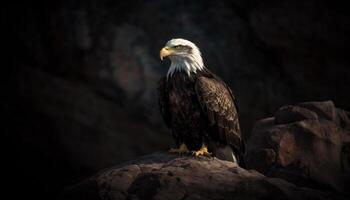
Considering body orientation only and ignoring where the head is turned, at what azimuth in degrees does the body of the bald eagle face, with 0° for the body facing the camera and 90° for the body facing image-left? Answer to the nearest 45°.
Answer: approximately 45°

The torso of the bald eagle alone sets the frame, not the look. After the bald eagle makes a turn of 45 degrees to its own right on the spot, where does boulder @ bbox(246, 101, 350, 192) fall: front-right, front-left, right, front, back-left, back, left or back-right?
back
